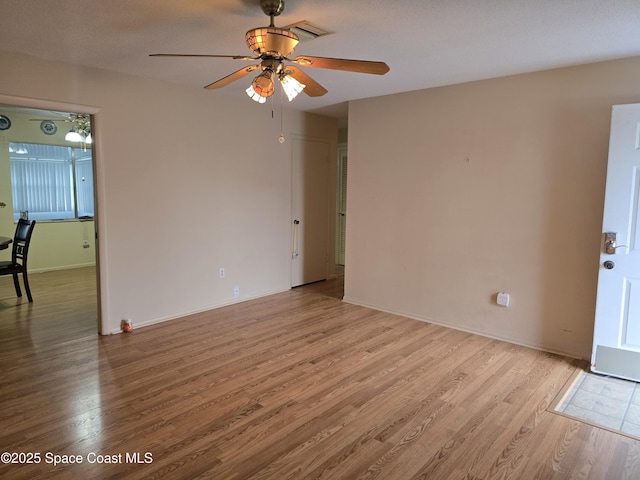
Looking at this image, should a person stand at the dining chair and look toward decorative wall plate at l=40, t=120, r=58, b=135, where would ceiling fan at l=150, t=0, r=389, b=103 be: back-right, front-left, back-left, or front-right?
back-right

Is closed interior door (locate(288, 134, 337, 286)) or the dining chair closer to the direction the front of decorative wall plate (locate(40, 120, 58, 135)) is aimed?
the dining chair

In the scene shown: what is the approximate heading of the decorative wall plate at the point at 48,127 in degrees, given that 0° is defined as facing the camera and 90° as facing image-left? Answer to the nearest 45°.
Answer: approximately 0°

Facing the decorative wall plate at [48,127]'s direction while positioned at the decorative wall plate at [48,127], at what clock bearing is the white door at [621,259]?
The white door is roughly at 11 o'clock from the decorative wall plate.

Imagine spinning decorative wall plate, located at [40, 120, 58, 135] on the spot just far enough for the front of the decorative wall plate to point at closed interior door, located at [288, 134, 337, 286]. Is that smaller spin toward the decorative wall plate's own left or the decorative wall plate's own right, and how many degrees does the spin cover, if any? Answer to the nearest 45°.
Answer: approximately 45° to the decorative wall plate's own left

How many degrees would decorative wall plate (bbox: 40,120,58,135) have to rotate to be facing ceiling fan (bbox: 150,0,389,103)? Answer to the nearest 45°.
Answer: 0° — it already faces it
